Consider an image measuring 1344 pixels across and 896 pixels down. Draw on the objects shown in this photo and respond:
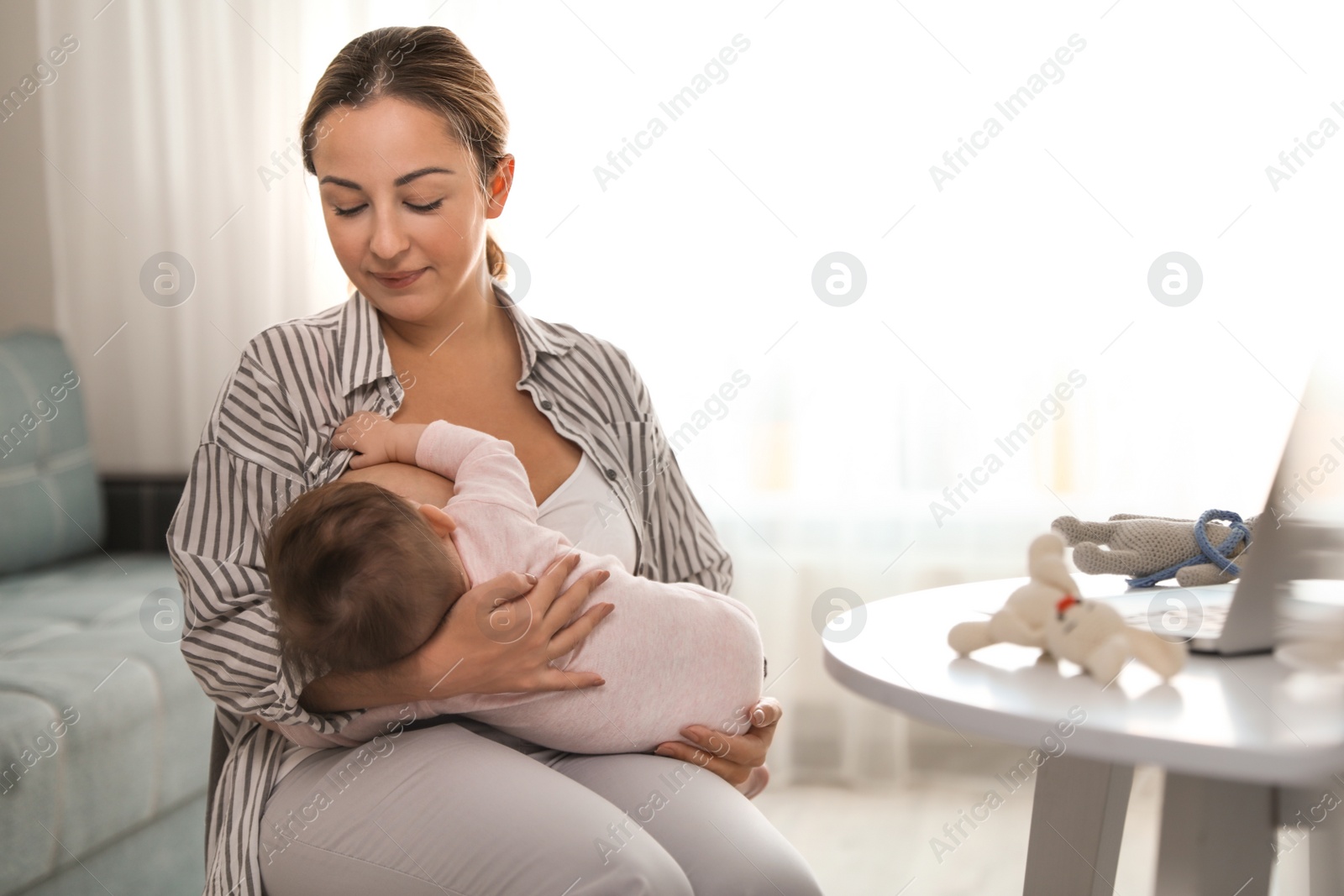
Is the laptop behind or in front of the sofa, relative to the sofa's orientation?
in front

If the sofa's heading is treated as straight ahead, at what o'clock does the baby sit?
The baby is roughly at 1 o'clock from the sofa.

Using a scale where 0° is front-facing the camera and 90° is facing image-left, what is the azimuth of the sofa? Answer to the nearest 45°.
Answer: approximately 315°

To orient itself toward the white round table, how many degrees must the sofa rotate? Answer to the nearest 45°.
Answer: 0° — it already faces it

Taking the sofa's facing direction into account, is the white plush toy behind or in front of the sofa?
in front
